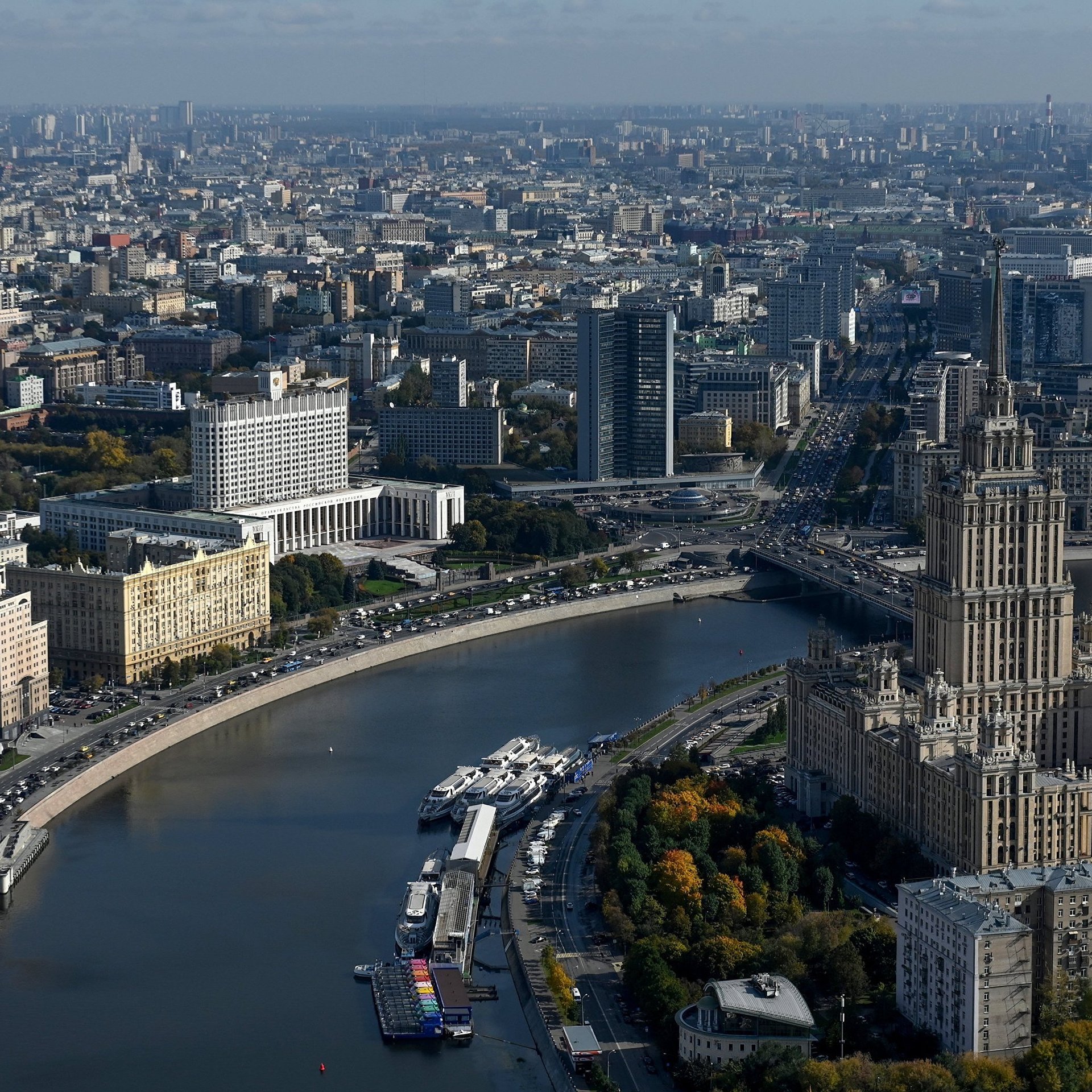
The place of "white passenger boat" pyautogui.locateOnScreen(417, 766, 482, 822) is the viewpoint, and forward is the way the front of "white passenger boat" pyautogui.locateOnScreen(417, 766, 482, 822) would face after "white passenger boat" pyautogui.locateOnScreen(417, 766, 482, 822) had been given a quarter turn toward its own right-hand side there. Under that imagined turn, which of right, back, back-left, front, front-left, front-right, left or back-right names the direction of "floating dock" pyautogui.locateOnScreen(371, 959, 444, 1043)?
back-left

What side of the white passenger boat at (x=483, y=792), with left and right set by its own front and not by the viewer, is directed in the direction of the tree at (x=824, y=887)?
left

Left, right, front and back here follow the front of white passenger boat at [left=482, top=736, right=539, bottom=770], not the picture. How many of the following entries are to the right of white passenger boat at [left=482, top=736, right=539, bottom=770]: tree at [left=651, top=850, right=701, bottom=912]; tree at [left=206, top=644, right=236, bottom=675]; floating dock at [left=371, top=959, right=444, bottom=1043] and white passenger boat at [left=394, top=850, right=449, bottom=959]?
1

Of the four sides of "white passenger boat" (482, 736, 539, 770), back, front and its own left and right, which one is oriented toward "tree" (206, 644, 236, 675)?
left

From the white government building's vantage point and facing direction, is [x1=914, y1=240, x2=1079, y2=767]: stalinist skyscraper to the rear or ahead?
ahead

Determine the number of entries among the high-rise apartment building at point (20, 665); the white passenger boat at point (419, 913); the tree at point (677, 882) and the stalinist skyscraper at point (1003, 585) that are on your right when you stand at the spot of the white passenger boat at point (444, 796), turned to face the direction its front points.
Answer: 1

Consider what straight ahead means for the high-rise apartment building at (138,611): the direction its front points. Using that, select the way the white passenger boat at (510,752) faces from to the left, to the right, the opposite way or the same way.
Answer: to the right

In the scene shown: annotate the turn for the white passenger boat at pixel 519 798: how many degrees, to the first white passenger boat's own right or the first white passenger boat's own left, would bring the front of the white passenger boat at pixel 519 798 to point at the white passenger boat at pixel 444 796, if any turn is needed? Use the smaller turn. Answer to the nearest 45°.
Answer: approximately 45° to the first white passenger boat's own right

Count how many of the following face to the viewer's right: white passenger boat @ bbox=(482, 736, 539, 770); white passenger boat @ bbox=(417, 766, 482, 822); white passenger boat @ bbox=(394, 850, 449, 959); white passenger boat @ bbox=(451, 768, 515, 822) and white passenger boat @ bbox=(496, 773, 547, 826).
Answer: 0

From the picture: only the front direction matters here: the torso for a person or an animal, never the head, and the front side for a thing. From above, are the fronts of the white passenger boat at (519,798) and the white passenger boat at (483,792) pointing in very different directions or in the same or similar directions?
same or similar directions

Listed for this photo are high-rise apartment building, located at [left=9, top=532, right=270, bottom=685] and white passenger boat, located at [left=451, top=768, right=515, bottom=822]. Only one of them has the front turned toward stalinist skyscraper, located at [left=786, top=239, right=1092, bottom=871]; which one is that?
the high-rise apartment building

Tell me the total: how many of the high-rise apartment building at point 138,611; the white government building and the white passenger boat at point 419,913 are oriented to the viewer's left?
0

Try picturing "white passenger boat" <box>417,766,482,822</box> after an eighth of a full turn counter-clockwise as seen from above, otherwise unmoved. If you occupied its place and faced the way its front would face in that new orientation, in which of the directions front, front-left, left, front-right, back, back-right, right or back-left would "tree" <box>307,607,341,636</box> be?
back

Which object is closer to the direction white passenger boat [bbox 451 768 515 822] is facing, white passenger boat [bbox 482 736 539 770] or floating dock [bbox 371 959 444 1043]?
the floating dock

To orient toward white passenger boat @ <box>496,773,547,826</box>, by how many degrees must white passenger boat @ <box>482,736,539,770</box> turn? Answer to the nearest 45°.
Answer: approximately 45° to its left

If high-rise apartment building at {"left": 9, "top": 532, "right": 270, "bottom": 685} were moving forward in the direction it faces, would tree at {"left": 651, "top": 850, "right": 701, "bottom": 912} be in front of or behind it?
in front

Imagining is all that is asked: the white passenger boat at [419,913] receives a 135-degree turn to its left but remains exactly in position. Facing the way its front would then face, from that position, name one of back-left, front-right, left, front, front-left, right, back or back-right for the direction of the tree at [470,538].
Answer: front-left

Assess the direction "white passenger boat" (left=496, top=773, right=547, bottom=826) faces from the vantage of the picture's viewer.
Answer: facing the viewer and to the left of the viewer

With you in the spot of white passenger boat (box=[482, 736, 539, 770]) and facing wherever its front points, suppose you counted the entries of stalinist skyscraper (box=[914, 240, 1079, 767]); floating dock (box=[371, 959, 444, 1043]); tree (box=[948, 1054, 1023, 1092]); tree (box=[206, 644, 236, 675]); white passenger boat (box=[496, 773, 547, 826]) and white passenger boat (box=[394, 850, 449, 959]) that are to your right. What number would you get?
1

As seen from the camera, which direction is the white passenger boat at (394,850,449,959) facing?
toward the camera
